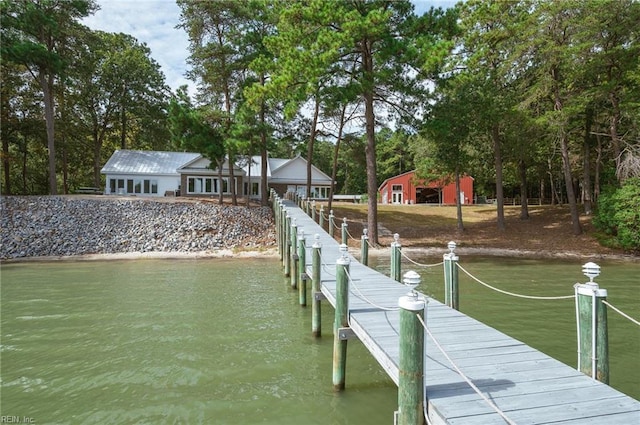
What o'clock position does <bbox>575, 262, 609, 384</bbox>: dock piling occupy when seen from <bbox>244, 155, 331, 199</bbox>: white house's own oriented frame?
The dock piling is roughly at 12 o'clock from the white house.

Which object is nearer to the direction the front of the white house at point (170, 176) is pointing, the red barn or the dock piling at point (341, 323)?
the dock piling

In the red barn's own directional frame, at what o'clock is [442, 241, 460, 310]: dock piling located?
The dock piling is roughly at 12 o'clock from the red barn.

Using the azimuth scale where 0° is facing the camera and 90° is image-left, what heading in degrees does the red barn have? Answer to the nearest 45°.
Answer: approximately 0°

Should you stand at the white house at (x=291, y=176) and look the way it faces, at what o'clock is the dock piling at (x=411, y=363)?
The dock piling is roughly at 12 o'clock from the white house.

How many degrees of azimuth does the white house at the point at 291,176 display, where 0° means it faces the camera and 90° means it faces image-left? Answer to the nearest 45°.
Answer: approximately 0°

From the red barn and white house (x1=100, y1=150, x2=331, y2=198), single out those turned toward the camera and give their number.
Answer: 2

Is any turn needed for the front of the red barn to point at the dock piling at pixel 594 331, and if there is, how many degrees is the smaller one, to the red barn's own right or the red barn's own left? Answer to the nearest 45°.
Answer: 0° — it already faces it

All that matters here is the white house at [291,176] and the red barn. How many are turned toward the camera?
2
